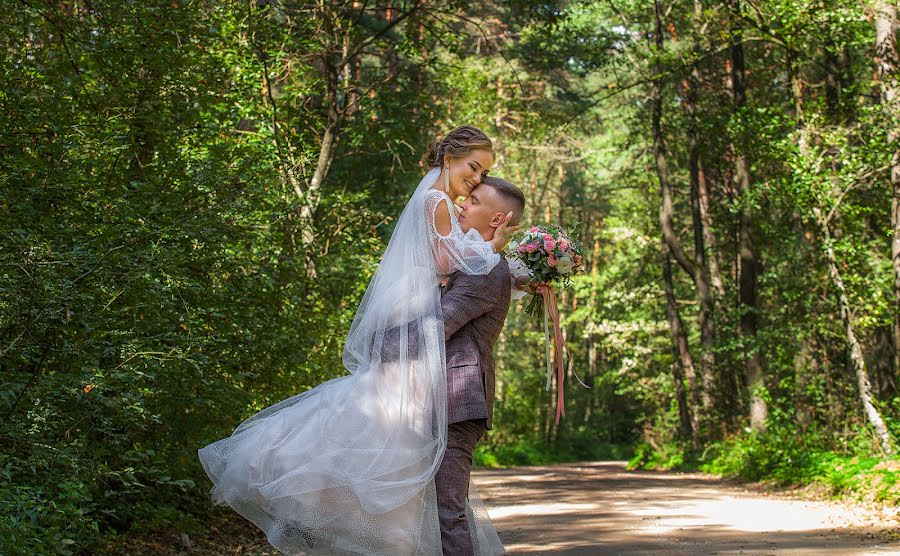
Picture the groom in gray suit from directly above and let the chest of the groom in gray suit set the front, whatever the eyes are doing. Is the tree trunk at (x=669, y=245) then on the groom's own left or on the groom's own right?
on the groom's own right

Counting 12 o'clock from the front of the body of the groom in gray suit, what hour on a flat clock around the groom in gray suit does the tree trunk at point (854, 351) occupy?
The tree trunk is roughly at 4 o'clock from the groom in gray suit.

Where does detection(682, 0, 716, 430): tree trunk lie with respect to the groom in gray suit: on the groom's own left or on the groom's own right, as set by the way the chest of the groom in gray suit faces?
on the groom's own right

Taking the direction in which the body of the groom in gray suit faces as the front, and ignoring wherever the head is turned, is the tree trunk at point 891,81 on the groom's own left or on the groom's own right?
on the groom's own right

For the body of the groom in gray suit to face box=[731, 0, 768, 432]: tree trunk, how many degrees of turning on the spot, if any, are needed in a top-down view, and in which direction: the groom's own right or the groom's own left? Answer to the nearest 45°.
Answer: approximately 90° to the groom's own right

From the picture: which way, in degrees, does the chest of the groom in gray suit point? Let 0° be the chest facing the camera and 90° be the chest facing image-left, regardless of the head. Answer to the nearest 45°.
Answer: approximately 90°
